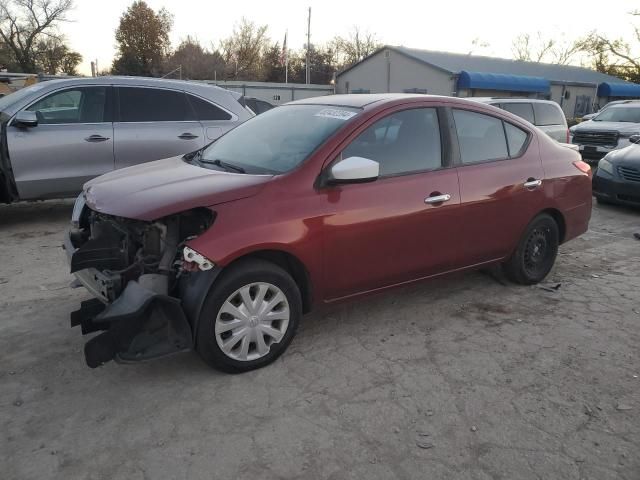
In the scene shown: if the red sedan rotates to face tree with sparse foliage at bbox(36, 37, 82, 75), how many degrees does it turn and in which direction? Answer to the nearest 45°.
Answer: approximately 90° to its right

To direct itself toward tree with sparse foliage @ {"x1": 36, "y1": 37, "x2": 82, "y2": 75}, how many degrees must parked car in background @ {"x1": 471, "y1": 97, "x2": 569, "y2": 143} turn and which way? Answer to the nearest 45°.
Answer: approximately 45° to its right

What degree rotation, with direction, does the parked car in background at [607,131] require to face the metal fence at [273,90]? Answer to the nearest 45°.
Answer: approximately 90° to its right

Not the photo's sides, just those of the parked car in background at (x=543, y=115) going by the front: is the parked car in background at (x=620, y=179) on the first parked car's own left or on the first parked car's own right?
on the first parked car's own left

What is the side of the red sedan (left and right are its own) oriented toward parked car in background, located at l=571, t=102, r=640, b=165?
back

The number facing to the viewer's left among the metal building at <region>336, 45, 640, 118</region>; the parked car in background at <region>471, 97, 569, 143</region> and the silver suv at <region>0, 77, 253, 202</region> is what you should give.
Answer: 2

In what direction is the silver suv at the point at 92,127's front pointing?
to the viewer's left

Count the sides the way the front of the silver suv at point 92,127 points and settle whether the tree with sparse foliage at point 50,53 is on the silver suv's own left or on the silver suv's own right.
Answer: on the silver suv's own right

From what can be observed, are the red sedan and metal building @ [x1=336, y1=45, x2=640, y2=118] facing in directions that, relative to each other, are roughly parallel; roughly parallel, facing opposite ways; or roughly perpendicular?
roughly perpendicular

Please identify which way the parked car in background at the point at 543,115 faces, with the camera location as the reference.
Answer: facing to the left of the viewer

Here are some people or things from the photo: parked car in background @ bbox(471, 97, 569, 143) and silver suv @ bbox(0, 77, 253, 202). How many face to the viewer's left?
2

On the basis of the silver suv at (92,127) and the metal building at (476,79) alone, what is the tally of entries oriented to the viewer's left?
1
